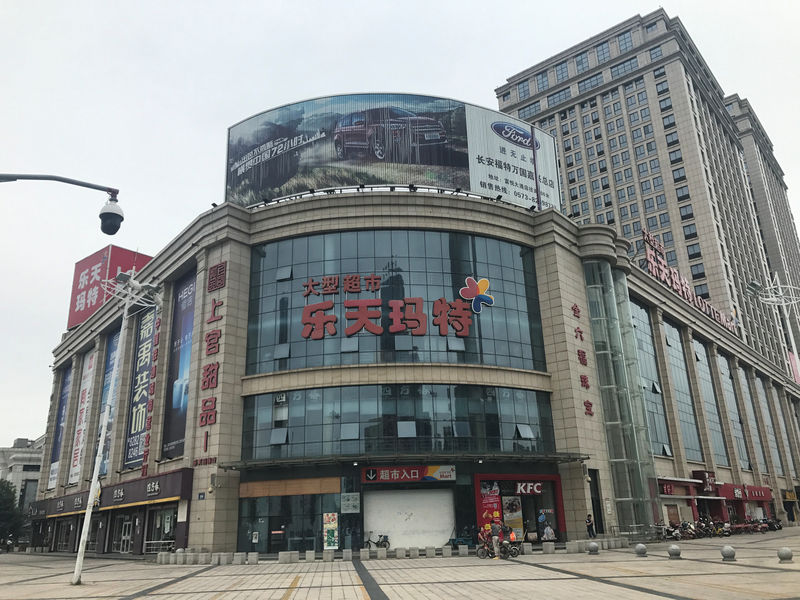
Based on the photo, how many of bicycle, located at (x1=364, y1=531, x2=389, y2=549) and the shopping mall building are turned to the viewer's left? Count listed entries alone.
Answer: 1

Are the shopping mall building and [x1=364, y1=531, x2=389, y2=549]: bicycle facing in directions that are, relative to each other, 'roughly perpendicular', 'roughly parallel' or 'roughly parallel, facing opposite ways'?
roughly perpendicular

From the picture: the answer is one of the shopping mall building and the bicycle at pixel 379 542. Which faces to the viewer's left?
the bicycle

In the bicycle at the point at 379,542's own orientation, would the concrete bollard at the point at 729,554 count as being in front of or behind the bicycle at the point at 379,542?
behind

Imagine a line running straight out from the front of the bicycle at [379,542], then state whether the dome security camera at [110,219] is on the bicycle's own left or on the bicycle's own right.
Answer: on the bicycle's own left

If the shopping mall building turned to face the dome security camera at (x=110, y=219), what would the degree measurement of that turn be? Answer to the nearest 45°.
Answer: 0° — it already faces it

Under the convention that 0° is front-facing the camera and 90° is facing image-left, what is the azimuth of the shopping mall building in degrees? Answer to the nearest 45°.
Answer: approximately 0°

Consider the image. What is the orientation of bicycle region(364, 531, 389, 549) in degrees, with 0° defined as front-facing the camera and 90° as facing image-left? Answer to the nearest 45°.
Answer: approximately 90°
